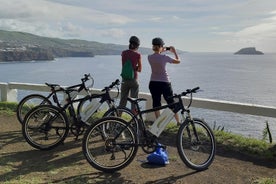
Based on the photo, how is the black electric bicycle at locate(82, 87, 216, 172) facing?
to the viewer's right

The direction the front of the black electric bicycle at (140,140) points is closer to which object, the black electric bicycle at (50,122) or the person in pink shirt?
the person in pink shirt

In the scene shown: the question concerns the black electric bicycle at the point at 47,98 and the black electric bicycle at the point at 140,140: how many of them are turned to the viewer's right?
2

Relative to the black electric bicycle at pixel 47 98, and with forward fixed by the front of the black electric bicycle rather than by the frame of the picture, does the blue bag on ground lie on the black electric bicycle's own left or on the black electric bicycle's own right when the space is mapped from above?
on the black electric bicycle's own right

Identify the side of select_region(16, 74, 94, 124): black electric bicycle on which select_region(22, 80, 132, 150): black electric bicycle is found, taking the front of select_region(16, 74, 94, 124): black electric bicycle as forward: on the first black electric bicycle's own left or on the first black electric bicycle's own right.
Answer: on the first black electric bicycle's own right

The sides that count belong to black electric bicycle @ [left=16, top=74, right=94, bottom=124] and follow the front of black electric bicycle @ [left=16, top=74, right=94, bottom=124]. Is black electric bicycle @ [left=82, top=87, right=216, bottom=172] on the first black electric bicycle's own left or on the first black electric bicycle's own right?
on the first black electric bicycle's own right

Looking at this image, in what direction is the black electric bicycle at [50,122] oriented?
to the viewer's right

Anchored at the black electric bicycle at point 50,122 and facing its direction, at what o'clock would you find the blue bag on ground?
The blue bag on ground is roughly at 1 o'clock from the black electric bicycle.

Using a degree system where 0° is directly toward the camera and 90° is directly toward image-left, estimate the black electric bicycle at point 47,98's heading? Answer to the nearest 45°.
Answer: approximately 270°
